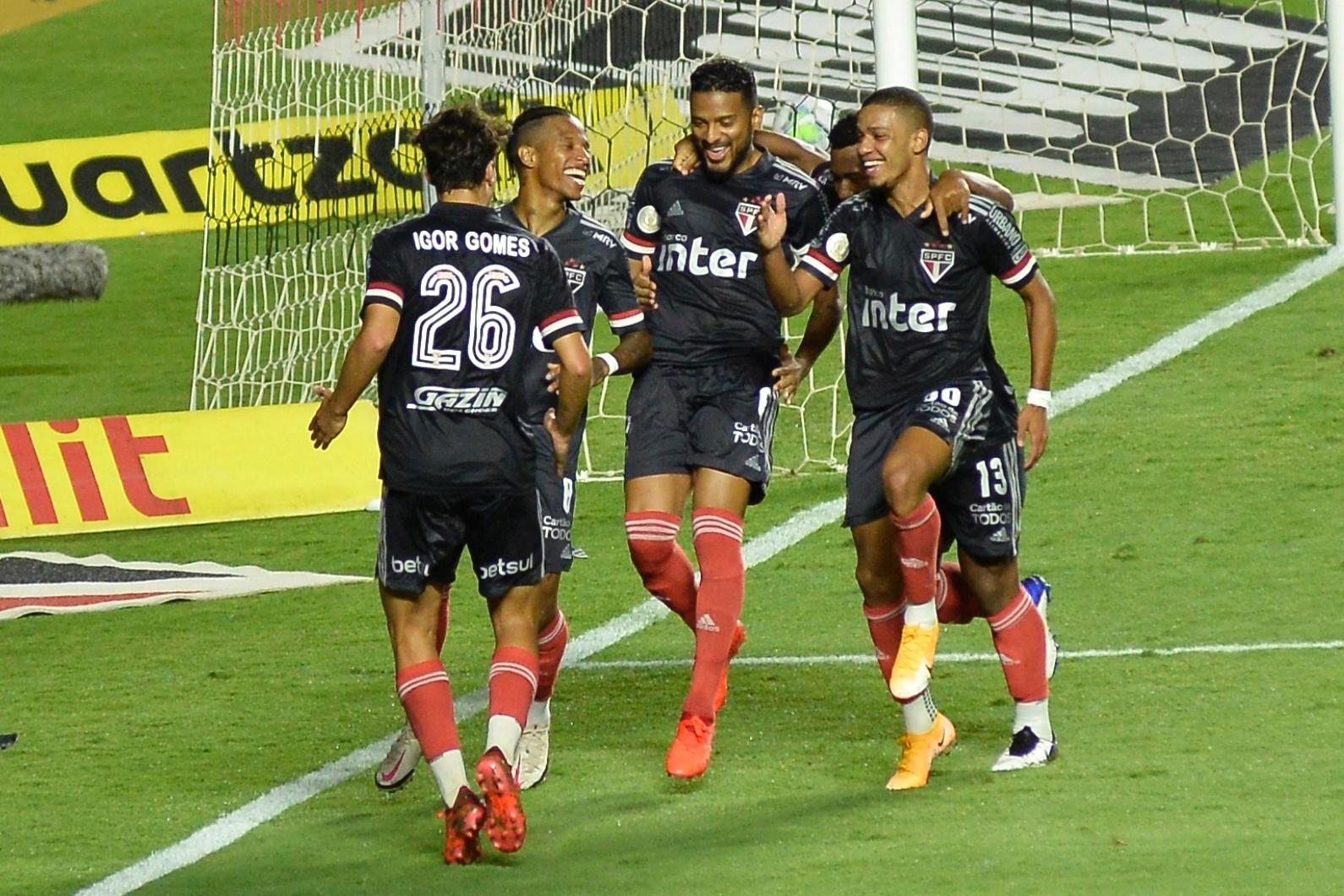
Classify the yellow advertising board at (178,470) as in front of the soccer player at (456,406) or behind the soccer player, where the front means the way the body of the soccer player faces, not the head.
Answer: in front

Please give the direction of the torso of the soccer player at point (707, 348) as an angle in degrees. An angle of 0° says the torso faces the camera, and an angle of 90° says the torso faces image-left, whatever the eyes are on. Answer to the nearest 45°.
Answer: approximately 0°

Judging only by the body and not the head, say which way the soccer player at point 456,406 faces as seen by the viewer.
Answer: away from the camera

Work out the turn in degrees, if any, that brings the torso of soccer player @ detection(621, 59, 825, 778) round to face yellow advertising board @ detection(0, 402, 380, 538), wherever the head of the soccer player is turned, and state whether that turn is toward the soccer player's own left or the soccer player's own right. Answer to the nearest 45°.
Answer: approximately 135° to the soccer player's own right

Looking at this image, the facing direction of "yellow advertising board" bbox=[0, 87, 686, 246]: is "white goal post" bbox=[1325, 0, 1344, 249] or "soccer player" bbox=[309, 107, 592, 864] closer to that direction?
the soccer player

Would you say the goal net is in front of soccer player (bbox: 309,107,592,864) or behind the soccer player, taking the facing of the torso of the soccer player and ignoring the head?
in front

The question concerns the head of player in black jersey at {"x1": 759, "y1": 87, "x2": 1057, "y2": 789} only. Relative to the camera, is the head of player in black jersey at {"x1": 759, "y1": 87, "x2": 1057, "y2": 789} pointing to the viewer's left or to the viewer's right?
to the viewer's left

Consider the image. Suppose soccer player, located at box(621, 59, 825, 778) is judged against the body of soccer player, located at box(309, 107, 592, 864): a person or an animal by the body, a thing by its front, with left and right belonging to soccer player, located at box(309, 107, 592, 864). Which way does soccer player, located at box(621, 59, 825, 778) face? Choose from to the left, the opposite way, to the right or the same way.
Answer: the opposite way
